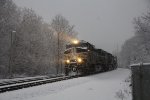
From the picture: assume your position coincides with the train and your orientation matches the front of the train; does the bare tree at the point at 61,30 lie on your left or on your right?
on your right

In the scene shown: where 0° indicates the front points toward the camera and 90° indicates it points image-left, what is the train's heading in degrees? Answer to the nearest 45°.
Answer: approximately 45°
